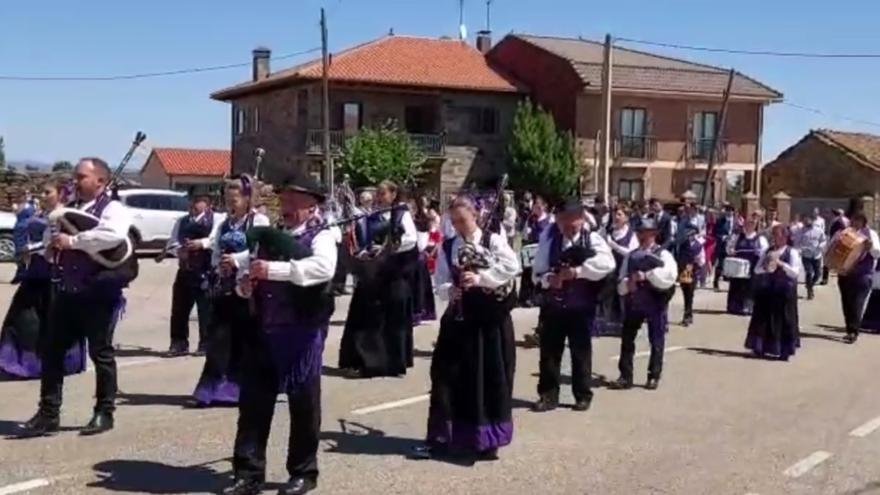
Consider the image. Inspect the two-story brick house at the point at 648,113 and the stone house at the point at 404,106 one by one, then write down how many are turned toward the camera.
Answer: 2

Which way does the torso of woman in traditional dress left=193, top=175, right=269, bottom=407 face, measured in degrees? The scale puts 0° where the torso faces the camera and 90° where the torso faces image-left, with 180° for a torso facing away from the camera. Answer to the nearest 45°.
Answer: approximately 45°

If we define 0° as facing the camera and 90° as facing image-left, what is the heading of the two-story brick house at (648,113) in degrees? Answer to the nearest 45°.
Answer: approximately 0°

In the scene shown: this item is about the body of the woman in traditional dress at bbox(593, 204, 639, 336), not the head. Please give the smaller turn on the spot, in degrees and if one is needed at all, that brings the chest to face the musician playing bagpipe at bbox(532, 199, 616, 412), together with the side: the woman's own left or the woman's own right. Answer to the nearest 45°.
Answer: approximately 45° to the woman's own left

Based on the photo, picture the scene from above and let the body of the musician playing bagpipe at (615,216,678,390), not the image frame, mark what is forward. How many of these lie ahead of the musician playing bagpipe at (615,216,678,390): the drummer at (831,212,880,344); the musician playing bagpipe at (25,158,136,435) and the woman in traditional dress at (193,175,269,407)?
2

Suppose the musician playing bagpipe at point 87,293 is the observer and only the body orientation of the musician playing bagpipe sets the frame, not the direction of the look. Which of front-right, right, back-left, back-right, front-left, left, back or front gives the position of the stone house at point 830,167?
back

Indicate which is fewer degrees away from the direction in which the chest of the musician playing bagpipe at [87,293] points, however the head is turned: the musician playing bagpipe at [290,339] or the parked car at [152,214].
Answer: the musician playing bagpipe
